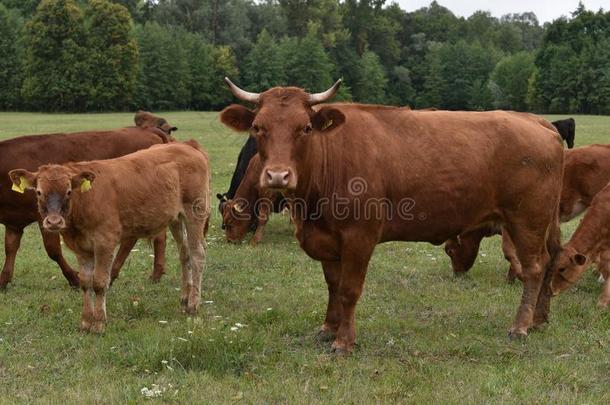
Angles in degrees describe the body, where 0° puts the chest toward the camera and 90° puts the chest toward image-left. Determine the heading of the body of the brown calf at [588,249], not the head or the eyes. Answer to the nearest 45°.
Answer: approximately 90°

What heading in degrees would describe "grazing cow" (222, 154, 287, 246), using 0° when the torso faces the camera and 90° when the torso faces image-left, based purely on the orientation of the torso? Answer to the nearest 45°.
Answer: approximately 45°

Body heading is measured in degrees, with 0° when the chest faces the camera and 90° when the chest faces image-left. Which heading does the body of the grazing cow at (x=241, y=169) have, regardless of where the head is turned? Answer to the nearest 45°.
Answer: approximately 90°

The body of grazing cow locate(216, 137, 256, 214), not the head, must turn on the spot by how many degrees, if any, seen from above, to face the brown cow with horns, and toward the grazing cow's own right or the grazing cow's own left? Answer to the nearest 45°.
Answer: approximately 90° to the grazing cow's own left

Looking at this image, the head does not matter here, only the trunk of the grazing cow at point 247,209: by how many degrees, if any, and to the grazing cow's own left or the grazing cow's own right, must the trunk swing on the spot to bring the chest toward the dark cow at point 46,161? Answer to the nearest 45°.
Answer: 0° — it already faces it

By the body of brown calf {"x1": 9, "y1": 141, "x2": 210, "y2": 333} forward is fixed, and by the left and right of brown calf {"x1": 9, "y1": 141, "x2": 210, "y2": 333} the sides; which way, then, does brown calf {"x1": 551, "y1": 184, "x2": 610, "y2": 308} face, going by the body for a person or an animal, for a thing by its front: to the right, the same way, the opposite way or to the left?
to the right

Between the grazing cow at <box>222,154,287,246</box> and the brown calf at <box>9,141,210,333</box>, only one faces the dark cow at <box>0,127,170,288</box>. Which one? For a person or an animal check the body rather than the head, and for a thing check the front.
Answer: the grazing cow

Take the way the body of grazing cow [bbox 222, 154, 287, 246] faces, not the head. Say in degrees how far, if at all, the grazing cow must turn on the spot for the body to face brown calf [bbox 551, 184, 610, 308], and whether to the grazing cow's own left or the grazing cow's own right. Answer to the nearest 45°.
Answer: approximately 90° to the grazing cow's own left

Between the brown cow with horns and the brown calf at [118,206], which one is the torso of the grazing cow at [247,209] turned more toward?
the brown calf
